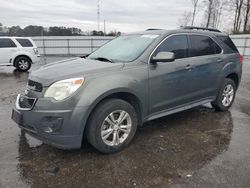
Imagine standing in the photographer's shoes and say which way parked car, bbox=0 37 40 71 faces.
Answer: facing to the left of the viewer

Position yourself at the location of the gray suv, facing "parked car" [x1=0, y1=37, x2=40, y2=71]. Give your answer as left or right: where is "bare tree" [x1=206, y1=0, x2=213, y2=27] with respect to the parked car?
right

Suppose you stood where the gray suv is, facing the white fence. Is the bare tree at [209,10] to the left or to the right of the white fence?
right

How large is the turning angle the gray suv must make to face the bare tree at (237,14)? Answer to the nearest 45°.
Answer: approximately 180°

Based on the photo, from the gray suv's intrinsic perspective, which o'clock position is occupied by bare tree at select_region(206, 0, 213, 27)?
The bare tree is roughly at 5 o'clock from the gray suv.

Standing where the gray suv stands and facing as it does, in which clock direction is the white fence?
The white fence is roughly at 4 o'clock from the gray suv.

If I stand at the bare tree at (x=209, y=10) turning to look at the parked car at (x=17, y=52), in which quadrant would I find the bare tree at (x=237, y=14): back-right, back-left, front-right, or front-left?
back-left

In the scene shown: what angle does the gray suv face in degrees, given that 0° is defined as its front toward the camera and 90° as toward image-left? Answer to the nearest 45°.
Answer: approximately 45°

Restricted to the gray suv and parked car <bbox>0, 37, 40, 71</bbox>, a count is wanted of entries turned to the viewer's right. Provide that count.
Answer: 0

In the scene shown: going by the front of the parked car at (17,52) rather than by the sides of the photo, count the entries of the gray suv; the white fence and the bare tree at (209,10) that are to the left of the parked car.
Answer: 1
